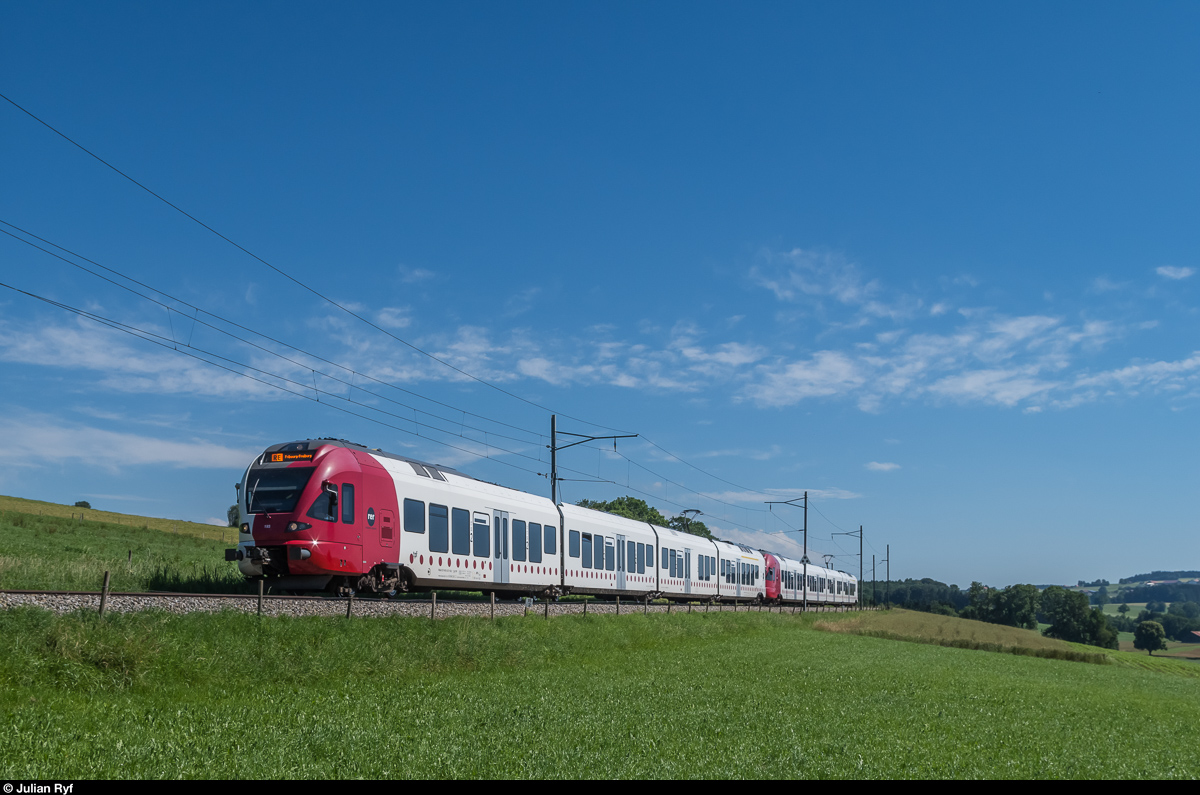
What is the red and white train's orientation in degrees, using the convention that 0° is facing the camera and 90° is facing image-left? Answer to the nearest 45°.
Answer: approximately 45°
